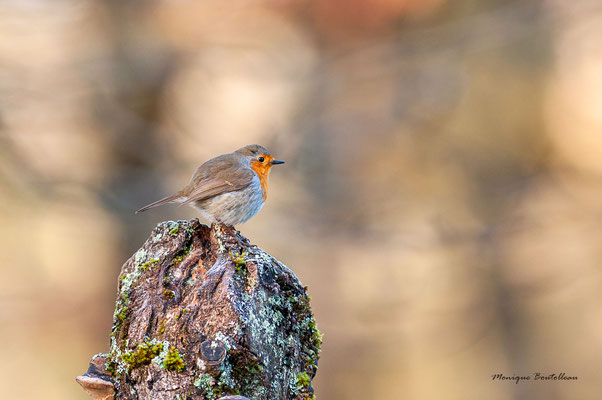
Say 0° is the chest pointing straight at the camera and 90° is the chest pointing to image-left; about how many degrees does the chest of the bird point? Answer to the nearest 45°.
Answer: approximately 270°
